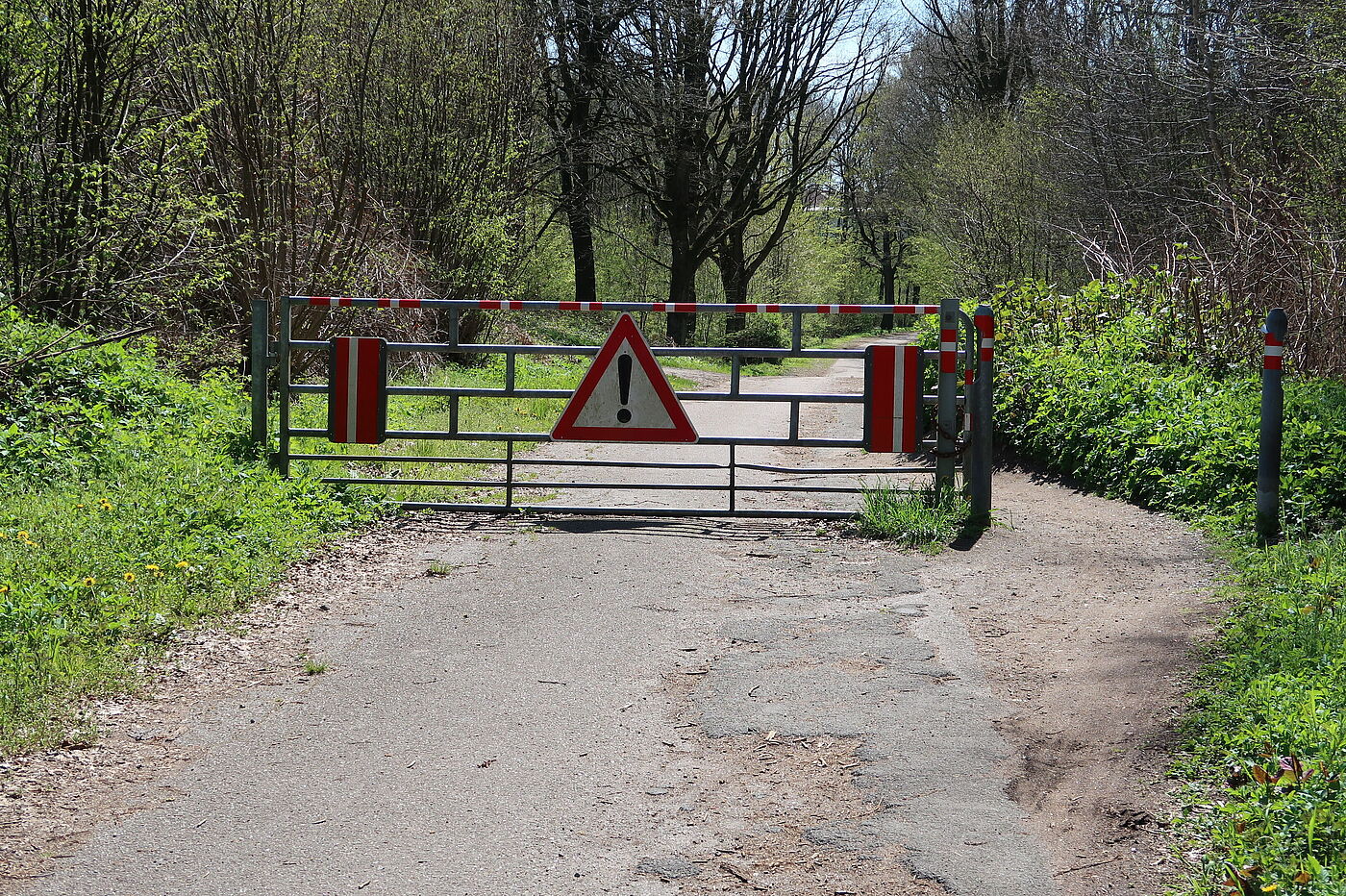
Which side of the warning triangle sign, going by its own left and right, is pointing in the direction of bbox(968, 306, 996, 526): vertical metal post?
left

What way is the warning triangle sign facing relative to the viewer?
toward the camera

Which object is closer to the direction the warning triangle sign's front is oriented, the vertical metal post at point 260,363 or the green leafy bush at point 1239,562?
the green leafy bush

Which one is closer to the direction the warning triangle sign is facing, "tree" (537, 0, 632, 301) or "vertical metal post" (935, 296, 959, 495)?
the vertical metal post

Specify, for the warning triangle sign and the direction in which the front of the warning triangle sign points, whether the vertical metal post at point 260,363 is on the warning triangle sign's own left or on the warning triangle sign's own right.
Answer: on the warning triangle sign's own right

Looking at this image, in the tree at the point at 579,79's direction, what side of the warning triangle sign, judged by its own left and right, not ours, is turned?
back

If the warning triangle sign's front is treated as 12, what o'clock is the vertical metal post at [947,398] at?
The vertical metal post is roughly at 9 o'clock from the warning triangle sign.
